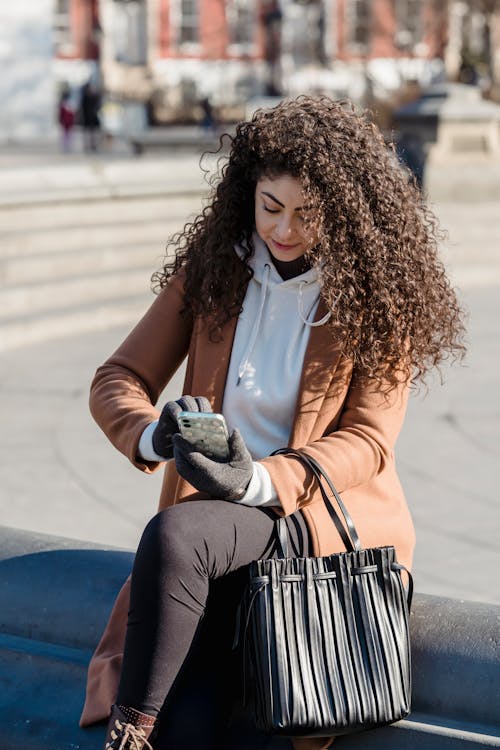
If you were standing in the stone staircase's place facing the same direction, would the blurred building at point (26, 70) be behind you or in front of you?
behind

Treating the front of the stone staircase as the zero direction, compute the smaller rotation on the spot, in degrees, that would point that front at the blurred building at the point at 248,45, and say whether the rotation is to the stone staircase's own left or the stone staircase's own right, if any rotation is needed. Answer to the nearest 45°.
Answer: approximately 135° to the stone staircase's own left

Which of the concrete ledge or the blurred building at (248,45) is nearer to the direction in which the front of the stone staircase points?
the concrete ledge

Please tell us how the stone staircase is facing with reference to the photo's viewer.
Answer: facing the viewer and to the right of the viewer

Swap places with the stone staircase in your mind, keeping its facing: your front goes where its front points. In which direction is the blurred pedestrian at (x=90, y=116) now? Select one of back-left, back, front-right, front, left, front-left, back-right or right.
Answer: back-left

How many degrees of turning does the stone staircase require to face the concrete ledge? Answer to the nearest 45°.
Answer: approximately 45° to its right

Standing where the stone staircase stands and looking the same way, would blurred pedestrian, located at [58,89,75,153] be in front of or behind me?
behind

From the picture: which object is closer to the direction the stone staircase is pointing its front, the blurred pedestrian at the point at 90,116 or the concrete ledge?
the concrete ledge
